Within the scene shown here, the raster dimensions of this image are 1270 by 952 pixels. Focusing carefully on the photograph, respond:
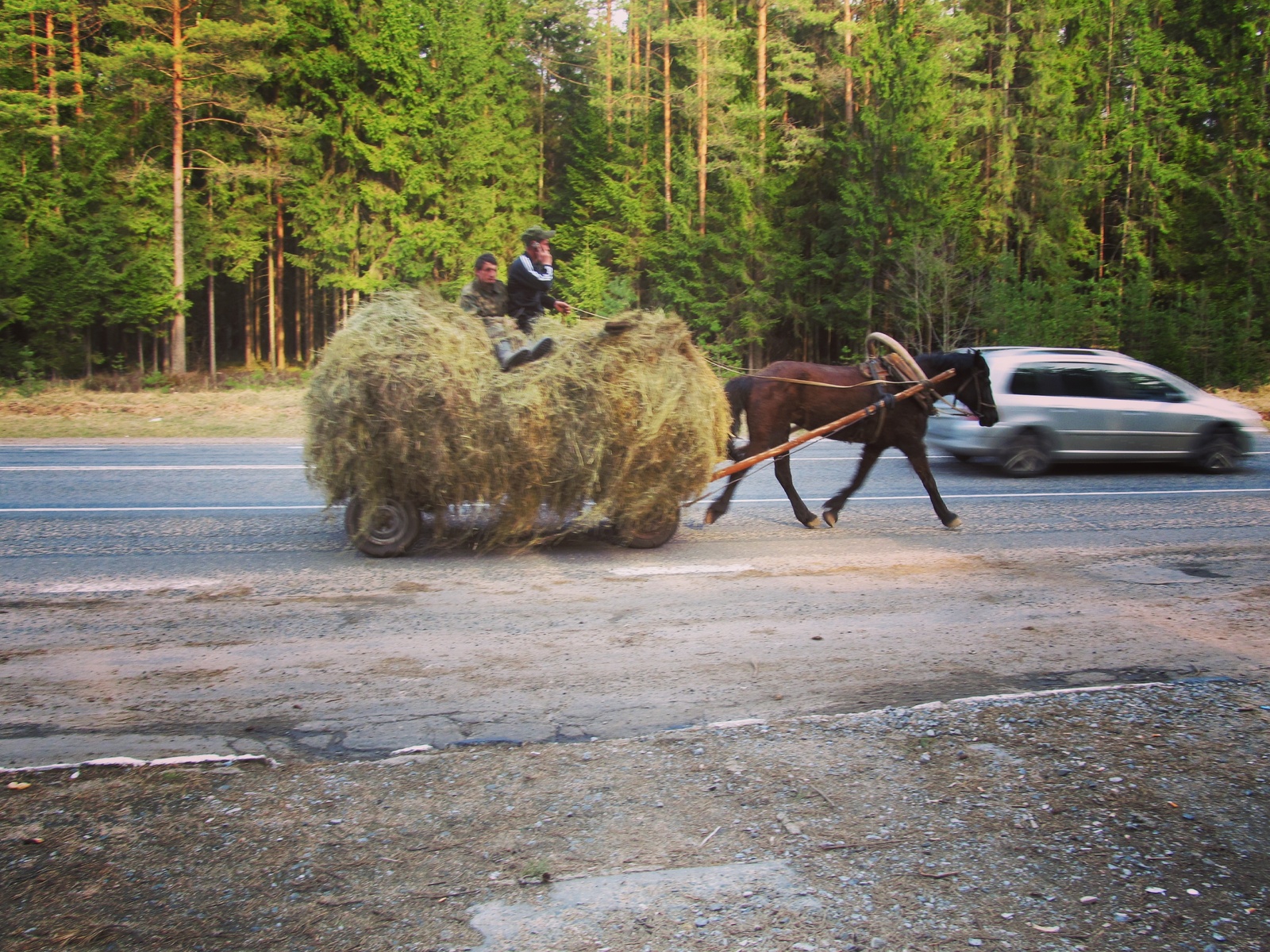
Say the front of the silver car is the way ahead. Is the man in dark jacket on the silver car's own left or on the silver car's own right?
on the silver car's own right

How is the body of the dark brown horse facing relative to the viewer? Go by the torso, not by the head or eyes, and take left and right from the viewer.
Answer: facing to the right of the viewer

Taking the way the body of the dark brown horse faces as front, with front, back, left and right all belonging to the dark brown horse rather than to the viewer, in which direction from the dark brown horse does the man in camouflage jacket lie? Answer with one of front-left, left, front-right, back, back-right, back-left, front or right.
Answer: back-right

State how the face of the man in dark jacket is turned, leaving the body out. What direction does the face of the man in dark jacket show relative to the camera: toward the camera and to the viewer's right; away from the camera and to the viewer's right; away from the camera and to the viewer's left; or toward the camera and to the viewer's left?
toward the camera and to the viewer's right

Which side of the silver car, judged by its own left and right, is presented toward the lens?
right

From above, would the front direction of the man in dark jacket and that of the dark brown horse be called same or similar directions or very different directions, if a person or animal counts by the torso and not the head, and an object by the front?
same or similar directions

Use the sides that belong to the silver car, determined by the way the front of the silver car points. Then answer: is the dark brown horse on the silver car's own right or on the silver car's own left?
on the silver car's own right

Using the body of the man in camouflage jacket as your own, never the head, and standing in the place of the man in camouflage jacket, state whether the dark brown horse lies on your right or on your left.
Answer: on your left

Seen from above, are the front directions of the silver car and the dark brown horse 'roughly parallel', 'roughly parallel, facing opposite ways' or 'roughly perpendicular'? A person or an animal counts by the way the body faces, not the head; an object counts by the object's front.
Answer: roughly parallel
